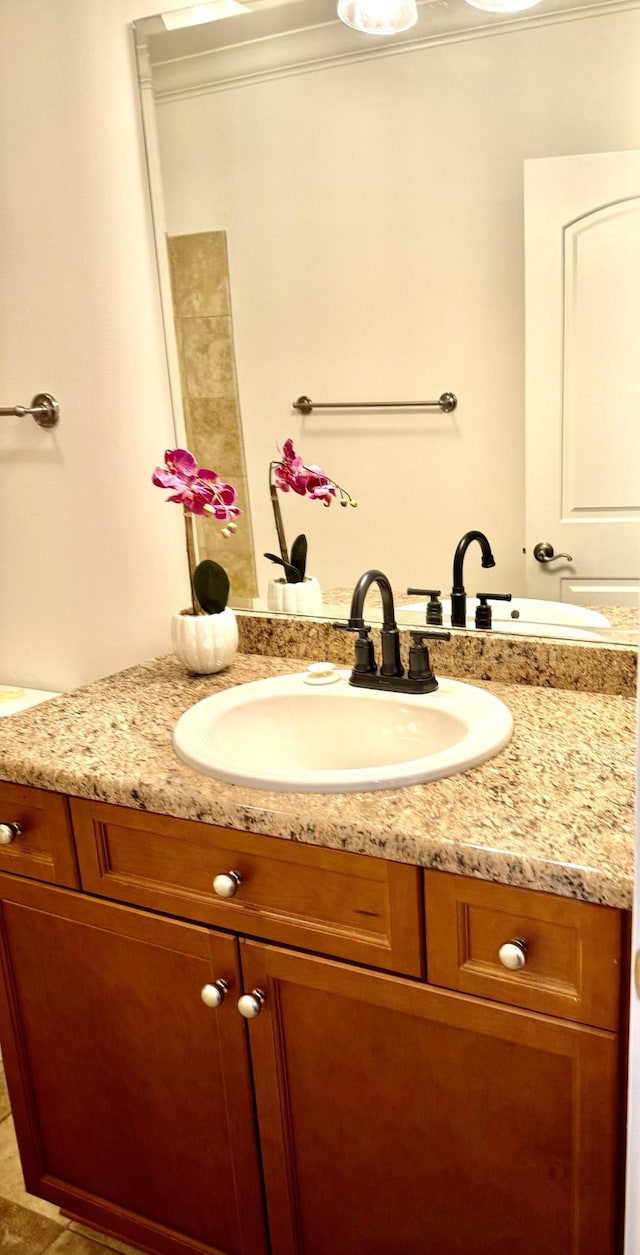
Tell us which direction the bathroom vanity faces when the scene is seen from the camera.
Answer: facing the viewer and to the left of the viewer
